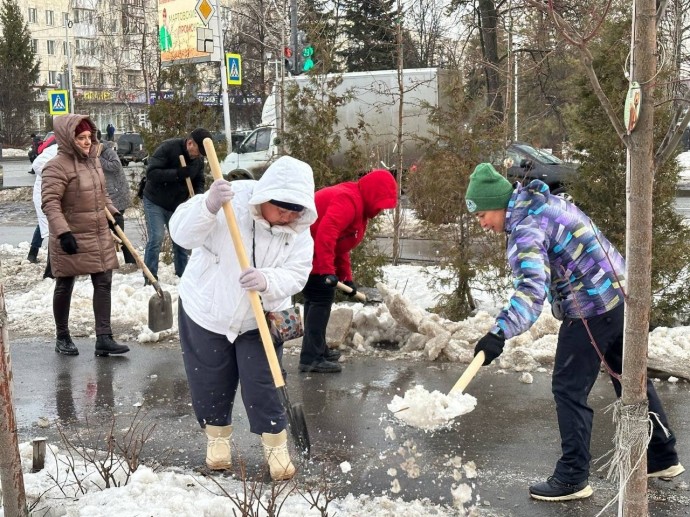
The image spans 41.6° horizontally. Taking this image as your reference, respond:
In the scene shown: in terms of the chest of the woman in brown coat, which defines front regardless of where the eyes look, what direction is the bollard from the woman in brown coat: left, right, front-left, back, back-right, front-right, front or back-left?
front-right

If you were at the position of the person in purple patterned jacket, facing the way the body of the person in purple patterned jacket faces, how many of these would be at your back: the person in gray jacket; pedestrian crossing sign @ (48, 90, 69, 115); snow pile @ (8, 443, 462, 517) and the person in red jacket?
0

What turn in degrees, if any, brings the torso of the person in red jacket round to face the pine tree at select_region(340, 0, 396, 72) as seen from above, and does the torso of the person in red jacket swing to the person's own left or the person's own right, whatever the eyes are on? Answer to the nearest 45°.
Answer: approximately 90° to the person's own left

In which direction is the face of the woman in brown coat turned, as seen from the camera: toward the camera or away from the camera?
toward the camera

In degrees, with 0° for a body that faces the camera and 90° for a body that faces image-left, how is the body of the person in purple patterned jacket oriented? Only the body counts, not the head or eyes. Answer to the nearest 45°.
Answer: approximately 90°

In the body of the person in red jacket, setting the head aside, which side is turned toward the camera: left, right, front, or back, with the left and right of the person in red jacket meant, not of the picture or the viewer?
right

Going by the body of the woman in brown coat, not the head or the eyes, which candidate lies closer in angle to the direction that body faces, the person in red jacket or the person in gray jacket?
the person in red jacket

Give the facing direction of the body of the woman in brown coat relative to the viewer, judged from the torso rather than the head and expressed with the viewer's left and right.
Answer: facing the viewer and to the right of the viewer

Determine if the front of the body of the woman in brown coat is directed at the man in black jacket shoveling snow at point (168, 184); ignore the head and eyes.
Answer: no

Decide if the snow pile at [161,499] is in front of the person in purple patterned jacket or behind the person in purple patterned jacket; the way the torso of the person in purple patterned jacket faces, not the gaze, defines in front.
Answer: in front

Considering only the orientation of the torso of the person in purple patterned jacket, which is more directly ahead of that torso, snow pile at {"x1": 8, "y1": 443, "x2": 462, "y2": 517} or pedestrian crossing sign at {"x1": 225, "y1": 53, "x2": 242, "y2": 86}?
the snow pile

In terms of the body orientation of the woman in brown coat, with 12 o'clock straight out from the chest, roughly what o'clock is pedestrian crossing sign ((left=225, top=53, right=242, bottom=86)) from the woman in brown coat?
The pedestrian crossing sign is roughly at 8 o'clock from the woman in brown coat.
